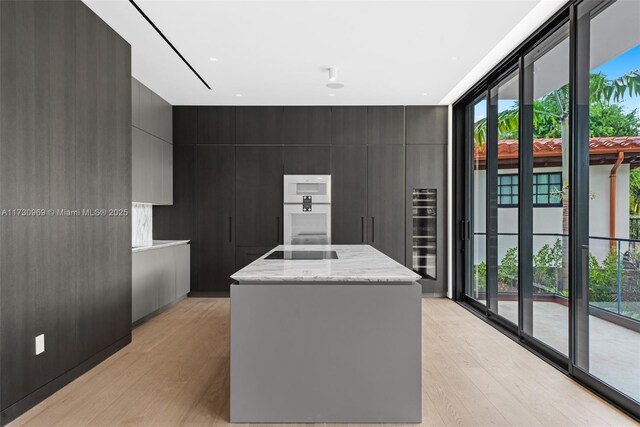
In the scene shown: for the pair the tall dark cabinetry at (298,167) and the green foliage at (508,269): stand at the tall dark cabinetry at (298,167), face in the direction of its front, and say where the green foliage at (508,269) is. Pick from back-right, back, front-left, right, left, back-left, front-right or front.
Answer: front-left

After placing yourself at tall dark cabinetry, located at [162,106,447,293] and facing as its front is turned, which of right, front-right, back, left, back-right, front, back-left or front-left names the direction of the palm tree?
front-left

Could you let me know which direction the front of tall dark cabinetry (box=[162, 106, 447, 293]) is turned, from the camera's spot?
facing the viewer

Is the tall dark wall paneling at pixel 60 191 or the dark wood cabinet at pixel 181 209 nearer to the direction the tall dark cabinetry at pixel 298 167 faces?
the tall dark wall paneling

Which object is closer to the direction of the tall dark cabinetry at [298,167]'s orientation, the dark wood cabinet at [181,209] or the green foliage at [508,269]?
the green foliage

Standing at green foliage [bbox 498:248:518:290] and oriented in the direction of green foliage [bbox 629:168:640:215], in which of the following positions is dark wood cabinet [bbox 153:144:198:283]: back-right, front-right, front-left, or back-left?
back-right

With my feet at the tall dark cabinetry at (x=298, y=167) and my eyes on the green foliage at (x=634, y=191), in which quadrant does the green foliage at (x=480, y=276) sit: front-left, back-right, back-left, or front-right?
front-left
